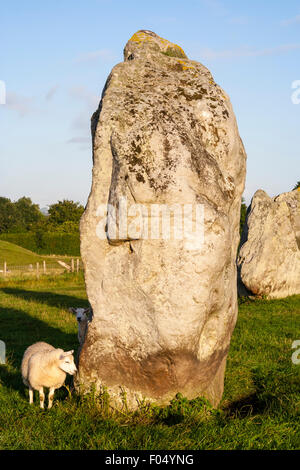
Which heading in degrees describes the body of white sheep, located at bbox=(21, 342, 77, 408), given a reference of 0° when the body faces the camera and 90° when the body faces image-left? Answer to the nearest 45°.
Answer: approximately 315°
